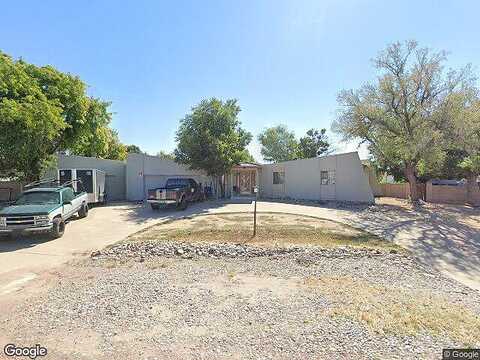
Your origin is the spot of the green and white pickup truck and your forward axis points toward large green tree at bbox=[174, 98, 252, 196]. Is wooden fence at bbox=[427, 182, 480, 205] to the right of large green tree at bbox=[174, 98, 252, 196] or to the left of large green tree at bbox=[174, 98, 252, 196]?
right

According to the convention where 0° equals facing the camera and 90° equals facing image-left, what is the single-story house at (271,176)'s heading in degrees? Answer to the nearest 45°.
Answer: approximately 0°

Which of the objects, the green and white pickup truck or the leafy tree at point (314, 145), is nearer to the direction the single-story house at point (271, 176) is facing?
the green and white pickup truck

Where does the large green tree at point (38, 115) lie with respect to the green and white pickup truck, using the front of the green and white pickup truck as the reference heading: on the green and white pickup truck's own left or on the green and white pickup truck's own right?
on the green and white pickup truck's own right

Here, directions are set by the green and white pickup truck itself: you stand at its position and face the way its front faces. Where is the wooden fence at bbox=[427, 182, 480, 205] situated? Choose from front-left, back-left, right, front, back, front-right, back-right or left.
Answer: back-left

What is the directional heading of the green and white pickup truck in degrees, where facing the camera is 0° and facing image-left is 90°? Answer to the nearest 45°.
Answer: approximately 45°
